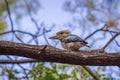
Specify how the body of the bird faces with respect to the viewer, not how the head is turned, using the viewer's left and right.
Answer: facing to the left of the viewer
